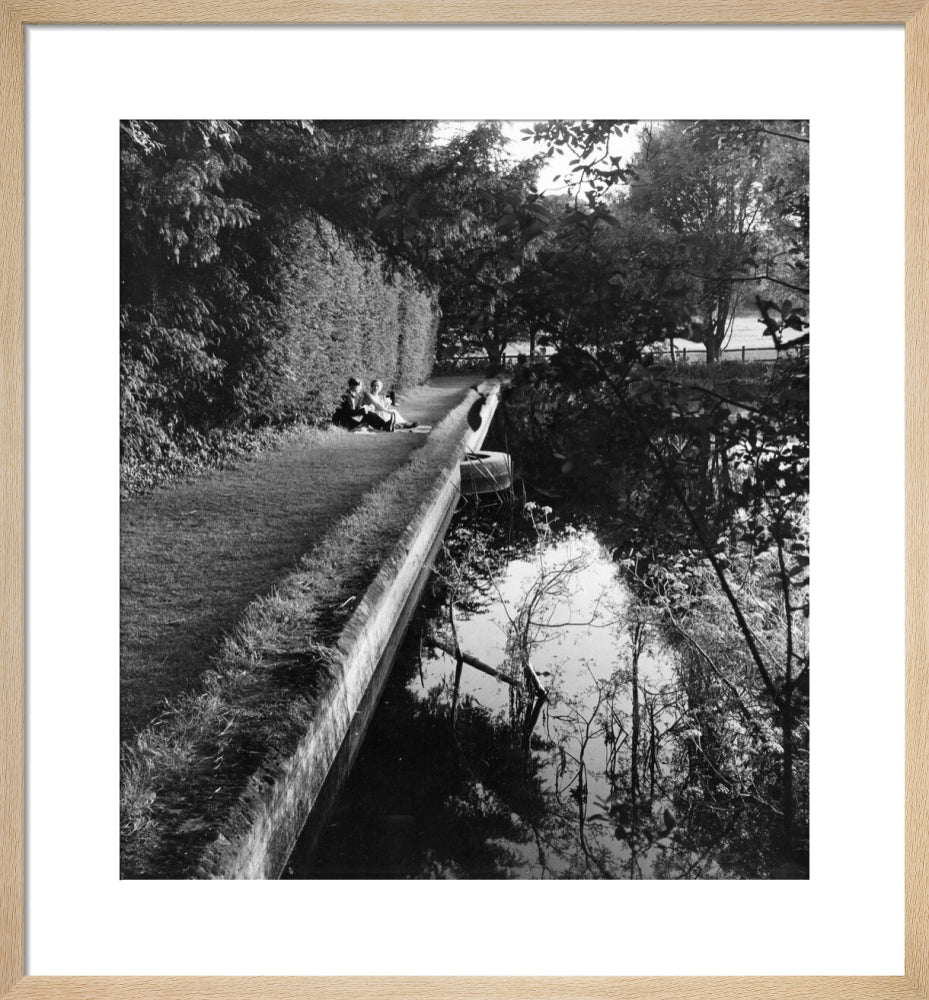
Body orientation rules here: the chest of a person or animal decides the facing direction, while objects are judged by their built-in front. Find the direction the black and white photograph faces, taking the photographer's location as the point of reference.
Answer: facing the viewer
